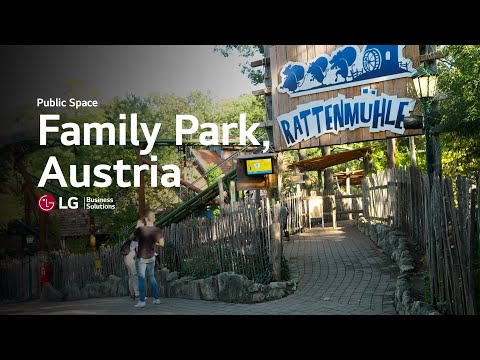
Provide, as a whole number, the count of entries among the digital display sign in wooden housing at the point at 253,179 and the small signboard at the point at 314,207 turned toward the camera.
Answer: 2

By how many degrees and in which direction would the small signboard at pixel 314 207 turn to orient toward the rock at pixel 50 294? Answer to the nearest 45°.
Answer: approximately 45° to its right

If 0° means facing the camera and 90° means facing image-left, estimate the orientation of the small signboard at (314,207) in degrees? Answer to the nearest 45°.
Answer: approximately 0°

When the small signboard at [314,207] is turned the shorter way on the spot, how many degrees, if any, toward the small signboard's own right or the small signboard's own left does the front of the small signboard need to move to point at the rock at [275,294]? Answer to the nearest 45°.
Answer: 0° — it already faces it

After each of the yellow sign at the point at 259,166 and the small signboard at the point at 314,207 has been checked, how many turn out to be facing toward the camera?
2

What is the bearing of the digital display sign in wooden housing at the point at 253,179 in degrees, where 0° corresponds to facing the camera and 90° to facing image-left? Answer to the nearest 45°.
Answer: approximately 0°

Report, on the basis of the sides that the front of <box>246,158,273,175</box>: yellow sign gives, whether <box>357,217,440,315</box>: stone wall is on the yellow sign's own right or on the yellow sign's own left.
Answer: on the yellow sign's own left
